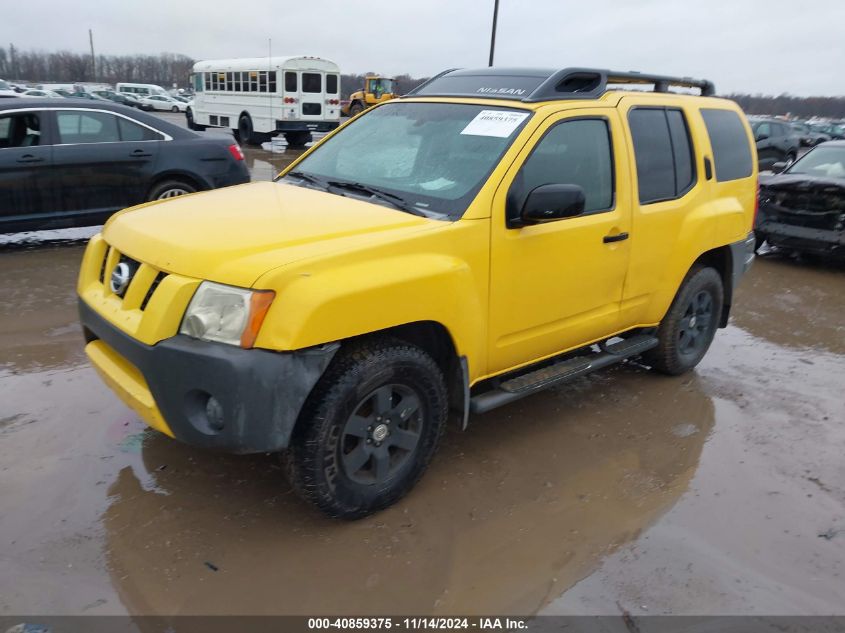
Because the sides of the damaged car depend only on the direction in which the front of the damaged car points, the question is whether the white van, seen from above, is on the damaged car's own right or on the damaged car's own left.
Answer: on the damaged car's own right

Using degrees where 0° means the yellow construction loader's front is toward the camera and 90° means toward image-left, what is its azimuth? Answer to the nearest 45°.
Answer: approximately 45°

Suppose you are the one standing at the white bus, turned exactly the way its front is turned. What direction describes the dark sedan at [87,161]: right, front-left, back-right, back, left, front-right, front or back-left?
back-left

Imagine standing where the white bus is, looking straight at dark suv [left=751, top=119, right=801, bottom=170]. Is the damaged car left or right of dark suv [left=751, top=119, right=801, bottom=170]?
right

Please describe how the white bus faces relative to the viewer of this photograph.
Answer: facing away from the viewer and to the left of the viewer

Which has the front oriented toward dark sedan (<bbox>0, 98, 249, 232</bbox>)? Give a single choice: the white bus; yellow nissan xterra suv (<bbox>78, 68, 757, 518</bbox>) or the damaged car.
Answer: the damaged car

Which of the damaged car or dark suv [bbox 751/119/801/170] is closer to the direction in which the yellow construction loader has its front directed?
the damaged car

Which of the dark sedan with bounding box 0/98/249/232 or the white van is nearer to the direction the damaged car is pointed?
the dark sedan

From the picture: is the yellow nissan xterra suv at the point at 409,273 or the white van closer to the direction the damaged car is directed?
the yellow nissan xterra suv

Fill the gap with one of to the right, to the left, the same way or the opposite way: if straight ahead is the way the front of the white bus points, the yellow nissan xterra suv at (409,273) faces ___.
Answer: to the left

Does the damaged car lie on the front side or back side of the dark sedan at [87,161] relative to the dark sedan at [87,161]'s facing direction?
on the back side

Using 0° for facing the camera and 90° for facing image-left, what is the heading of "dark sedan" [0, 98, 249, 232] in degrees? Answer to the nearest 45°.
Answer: approximately 90°

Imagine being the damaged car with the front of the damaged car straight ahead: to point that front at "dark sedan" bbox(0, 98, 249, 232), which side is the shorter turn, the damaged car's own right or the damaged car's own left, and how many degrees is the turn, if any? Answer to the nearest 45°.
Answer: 0° — it already faces it

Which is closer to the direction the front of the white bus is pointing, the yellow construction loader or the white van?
the white van
